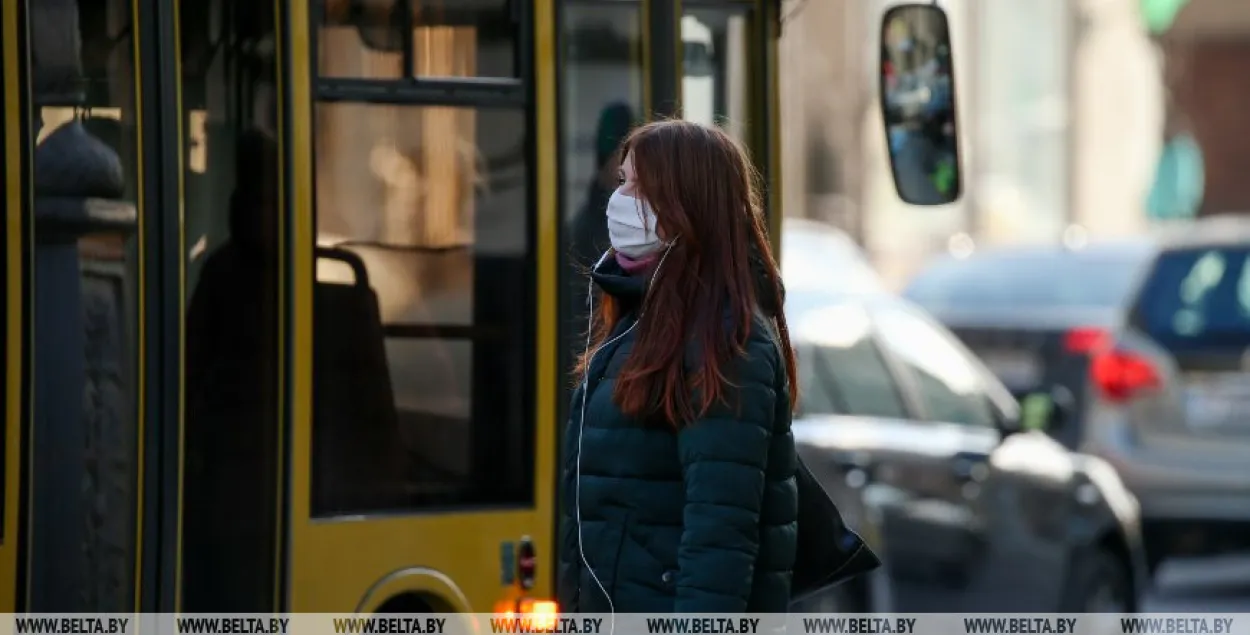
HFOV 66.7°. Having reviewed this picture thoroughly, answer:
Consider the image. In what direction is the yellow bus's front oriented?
to the viewer's right

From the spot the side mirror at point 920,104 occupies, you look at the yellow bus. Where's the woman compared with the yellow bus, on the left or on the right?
left

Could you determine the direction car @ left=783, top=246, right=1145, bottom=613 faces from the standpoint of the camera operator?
facing away from the viewer and to the right of the viewer

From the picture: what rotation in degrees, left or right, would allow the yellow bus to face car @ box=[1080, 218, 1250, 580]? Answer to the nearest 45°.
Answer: approximately 45° to its left

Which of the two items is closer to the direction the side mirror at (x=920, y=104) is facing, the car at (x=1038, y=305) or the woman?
the woman

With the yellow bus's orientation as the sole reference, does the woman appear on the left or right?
on its right

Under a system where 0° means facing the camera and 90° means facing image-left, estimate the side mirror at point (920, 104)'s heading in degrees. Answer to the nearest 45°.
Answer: approximately 0°

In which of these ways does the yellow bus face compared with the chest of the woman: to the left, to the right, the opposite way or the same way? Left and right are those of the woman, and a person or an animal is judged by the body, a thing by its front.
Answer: the opposite way

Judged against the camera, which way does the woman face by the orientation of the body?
to the viewer's left
